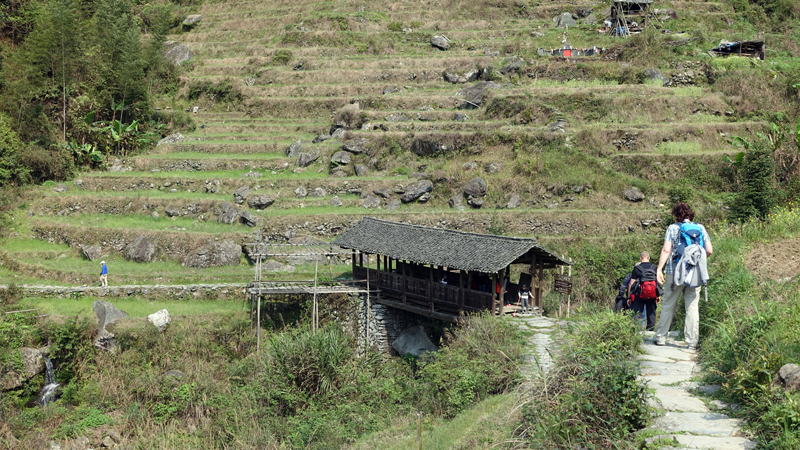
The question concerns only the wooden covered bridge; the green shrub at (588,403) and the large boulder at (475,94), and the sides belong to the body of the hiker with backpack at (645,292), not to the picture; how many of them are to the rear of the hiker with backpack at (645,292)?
1

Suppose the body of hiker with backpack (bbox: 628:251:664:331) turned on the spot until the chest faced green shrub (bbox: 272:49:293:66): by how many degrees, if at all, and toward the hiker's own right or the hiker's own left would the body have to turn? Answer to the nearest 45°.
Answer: approximately 45° to the hiker's own left

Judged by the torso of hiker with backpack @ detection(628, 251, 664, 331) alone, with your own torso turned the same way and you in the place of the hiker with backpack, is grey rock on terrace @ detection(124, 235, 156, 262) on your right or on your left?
on your left

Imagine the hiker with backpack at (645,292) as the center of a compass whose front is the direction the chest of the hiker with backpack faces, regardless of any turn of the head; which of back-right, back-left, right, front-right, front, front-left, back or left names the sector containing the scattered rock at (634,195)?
front

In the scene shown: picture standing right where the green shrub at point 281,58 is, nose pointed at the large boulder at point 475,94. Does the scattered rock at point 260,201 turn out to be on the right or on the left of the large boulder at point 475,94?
right

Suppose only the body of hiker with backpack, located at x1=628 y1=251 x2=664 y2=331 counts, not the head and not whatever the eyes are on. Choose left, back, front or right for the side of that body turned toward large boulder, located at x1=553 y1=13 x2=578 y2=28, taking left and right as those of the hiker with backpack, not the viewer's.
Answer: front

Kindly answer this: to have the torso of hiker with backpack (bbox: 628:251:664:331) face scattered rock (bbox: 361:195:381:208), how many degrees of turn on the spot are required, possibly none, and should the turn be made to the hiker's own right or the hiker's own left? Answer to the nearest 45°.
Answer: approximately 45° to the hiker's own left

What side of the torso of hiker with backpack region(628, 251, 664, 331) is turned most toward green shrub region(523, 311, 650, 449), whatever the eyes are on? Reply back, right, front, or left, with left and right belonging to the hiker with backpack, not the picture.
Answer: back

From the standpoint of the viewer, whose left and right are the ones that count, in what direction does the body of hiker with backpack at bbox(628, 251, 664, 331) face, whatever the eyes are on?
facing away from the viewer

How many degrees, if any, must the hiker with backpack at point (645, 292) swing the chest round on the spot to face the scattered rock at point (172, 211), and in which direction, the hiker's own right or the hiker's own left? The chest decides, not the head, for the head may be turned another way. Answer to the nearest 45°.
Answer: approximately 45° to the hiker's own left

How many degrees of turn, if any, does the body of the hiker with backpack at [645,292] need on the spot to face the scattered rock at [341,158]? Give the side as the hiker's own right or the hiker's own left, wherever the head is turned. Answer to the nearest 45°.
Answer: approximately 45° to the hiker's own left
